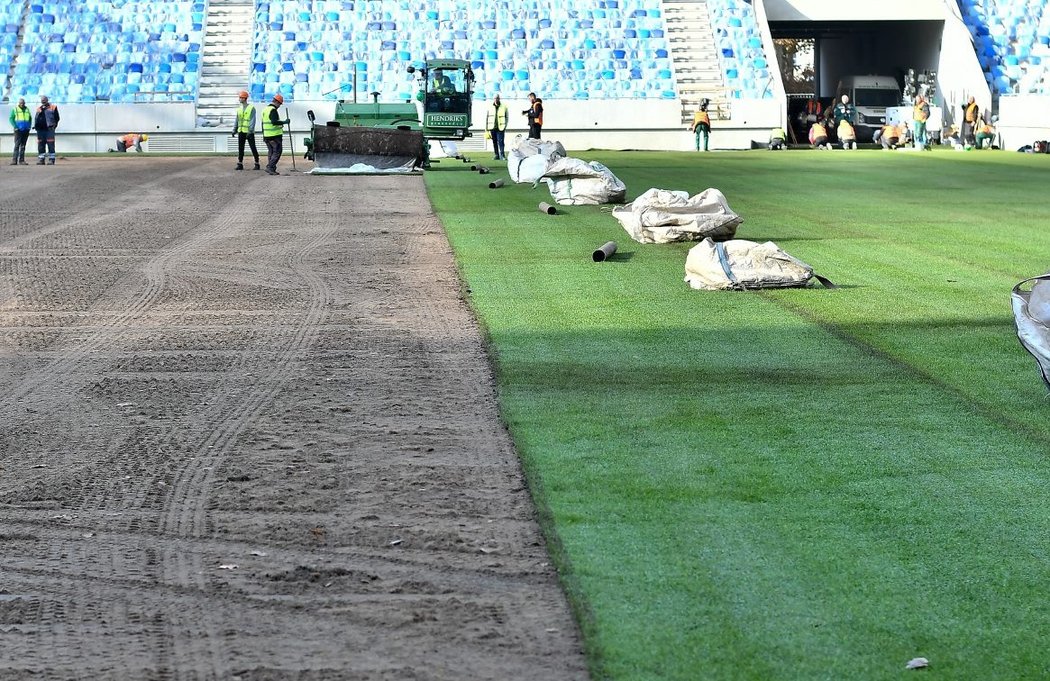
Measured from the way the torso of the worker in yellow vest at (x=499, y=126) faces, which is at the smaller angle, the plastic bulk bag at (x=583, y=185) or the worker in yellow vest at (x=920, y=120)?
the plastic bulk bag

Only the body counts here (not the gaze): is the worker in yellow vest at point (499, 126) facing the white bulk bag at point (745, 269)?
yes

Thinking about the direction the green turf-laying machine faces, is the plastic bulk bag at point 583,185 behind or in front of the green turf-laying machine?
in front

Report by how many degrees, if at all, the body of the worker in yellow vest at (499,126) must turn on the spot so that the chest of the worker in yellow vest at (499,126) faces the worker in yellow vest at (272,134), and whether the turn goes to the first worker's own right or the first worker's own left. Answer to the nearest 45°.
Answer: approximately 45° to the first worker's own right

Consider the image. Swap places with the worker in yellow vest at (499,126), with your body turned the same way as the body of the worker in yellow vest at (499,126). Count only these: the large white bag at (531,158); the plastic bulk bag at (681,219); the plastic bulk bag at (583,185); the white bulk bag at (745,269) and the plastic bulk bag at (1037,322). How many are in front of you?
5

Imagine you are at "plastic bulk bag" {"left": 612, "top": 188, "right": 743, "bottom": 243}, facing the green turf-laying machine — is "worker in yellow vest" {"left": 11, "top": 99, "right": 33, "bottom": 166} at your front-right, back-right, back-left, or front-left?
front-left

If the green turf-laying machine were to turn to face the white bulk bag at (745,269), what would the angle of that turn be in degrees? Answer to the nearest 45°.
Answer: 0° — it already faces it

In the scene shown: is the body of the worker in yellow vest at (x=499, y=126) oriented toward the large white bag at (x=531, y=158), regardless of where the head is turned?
yes

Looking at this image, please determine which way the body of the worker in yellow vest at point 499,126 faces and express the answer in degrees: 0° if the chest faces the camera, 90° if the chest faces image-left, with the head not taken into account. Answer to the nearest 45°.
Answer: approximately 0°

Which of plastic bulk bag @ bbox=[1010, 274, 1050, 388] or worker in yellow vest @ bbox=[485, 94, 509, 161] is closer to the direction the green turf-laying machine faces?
the plastic bulk bag

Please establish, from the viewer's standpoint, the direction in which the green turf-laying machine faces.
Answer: facing the viewer

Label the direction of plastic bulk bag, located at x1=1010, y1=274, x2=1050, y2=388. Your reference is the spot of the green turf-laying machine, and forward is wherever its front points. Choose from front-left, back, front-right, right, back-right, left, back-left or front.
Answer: front

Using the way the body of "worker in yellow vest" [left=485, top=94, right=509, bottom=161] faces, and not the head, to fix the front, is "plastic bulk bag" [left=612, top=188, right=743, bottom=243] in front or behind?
in front
